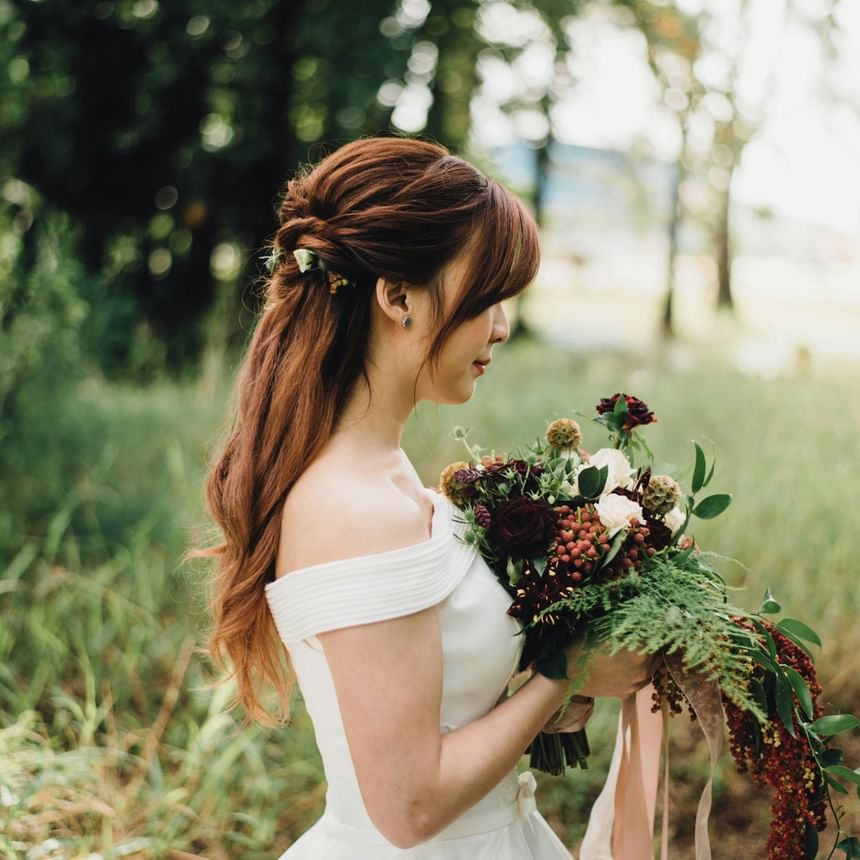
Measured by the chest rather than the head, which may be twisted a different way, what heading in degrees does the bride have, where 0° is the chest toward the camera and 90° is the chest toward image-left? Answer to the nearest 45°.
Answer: approximately 270°

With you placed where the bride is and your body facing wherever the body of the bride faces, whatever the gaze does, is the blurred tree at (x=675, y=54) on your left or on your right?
on your left

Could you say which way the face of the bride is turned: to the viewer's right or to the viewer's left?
to the viewer's right

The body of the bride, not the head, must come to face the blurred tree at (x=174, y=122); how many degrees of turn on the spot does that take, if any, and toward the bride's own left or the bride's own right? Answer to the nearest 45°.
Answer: approximately 90° to the bride's own left

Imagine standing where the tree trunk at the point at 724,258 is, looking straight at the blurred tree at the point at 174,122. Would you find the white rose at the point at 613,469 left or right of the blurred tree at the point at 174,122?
left
